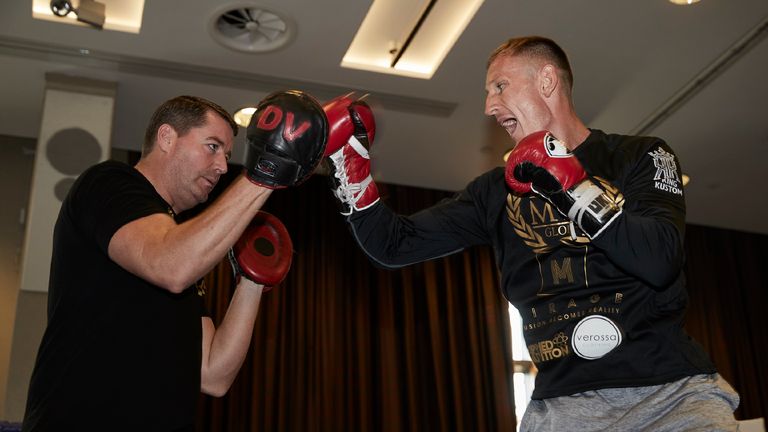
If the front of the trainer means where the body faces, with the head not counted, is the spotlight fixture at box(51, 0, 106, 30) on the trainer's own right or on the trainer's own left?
on the trainer's own left

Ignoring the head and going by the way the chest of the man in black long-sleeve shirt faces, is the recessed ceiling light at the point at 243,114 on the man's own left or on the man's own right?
on the man's own right

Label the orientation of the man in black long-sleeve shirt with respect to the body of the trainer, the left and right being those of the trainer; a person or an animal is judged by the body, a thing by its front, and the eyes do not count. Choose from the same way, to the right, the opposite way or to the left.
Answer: the opposite way

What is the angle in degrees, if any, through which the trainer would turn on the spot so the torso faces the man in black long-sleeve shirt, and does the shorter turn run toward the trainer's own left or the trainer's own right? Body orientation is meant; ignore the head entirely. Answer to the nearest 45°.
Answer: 0° — they already face them

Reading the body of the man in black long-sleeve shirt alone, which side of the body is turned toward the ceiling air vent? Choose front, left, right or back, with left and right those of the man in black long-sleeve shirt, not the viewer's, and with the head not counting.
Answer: right

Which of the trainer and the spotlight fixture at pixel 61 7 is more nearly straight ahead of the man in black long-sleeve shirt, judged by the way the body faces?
the trainer

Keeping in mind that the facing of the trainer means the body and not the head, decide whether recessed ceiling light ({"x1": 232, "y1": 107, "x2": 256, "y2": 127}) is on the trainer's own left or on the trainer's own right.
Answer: on the trainer's own left

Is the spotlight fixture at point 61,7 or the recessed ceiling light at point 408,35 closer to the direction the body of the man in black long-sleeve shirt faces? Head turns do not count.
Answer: the spotlight fixture

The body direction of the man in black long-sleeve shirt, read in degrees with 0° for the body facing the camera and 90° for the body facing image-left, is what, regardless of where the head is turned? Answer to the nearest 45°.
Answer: approximately 45°

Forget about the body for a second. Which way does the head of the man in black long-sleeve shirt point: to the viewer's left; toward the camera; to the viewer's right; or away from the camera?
to the viewer's left

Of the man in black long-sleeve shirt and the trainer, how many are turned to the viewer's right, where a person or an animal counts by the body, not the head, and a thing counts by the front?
1

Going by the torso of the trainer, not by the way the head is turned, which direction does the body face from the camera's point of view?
to the viewer's right
